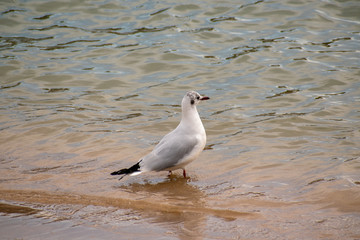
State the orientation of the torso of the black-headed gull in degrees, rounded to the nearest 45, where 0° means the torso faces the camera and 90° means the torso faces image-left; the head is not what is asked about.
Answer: approximately 270°
